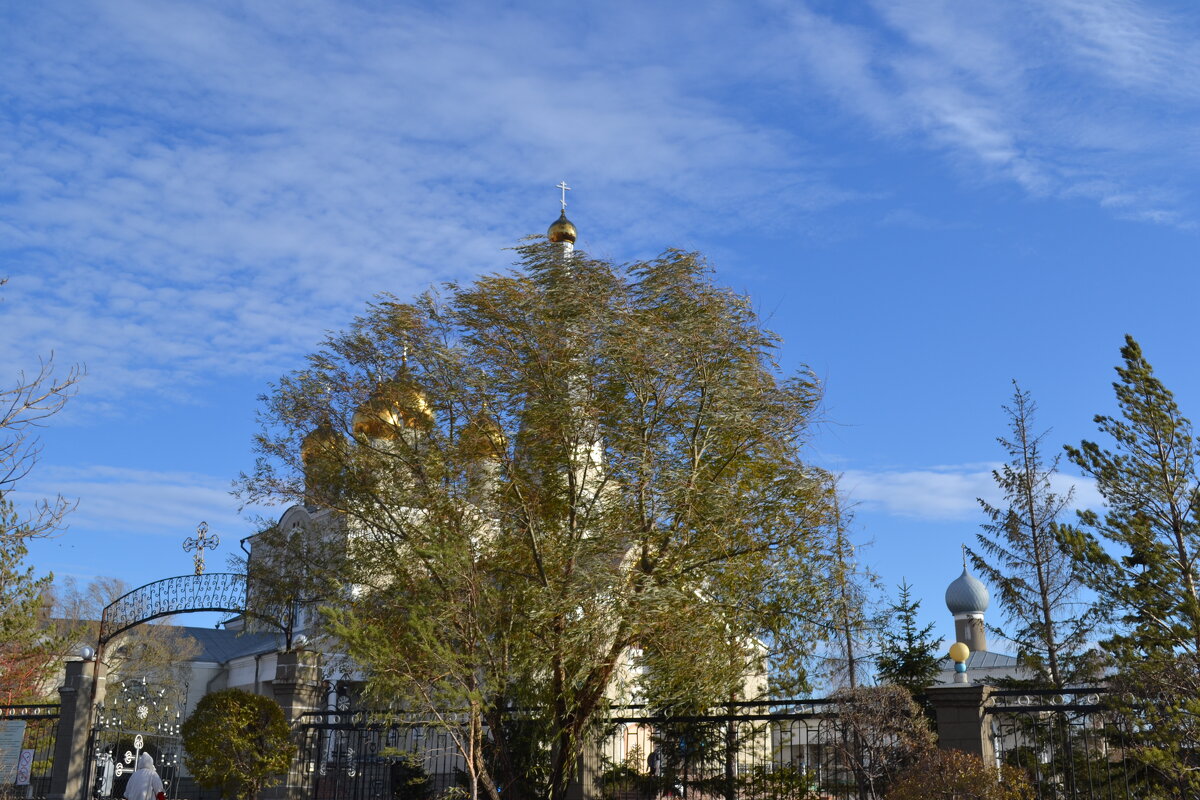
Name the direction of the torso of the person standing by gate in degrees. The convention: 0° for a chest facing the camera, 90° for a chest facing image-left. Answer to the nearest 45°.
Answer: approximately 180°

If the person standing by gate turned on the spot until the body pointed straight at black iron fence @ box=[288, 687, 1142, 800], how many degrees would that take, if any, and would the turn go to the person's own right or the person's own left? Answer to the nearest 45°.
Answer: approximately 135° to the person's own right

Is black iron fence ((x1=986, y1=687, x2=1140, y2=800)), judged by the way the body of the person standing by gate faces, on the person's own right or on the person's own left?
on the person's own right

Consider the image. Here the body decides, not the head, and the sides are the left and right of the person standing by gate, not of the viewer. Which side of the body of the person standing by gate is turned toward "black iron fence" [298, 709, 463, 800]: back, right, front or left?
right
